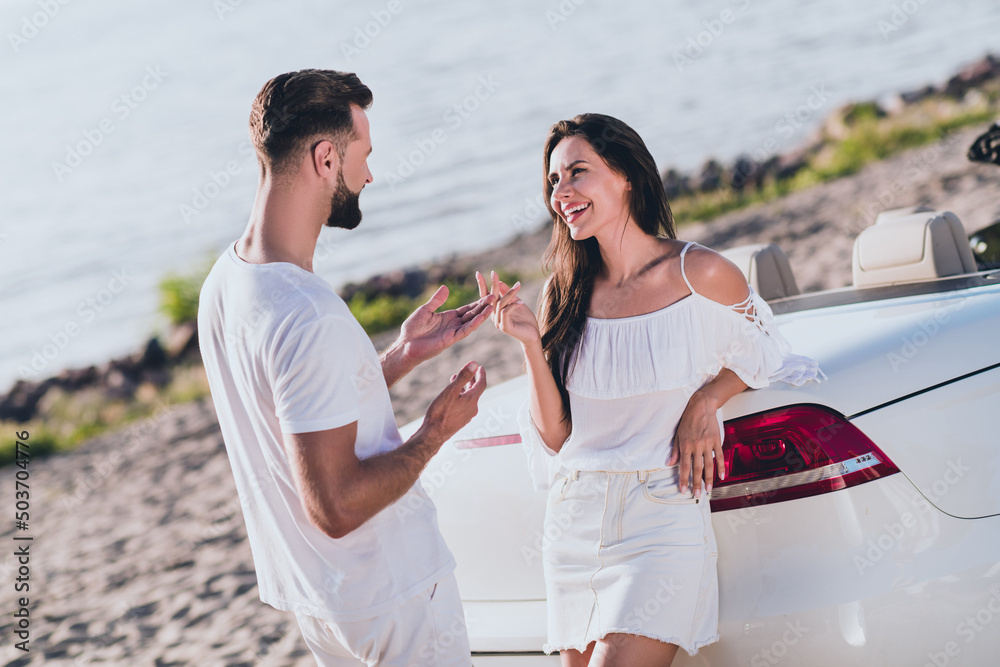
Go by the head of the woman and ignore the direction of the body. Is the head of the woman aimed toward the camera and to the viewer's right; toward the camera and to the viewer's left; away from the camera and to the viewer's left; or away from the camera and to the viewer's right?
toward the camera and to the viewer's left

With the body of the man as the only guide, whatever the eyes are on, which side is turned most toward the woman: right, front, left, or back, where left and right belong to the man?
front

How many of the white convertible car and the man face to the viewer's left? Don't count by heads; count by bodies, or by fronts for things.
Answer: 0

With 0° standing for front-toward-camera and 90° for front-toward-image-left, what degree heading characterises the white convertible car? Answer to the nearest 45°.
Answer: approximately 225°

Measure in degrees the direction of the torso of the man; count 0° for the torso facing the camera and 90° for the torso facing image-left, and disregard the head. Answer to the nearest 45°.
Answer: approximately 225°

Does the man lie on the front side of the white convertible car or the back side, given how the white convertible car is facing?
on the back side
